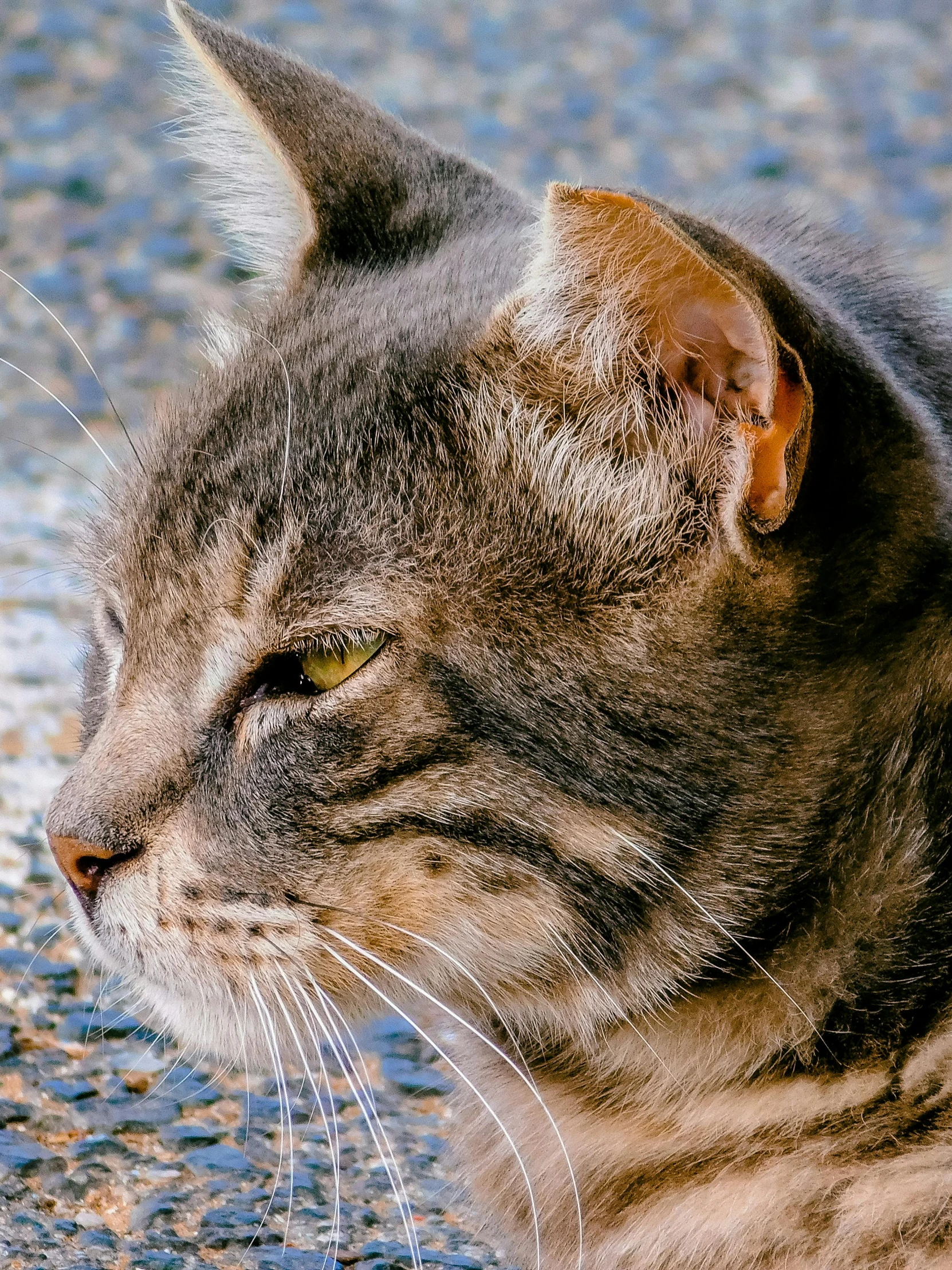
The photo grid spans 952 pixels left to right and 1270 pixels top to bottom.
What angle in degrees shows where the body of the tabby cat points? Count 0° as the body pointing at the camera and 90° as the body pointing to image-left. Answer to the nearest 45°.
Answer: approximately 90°
